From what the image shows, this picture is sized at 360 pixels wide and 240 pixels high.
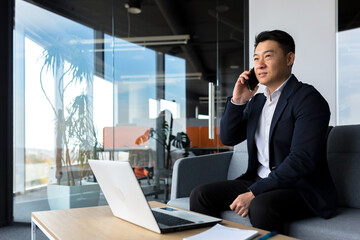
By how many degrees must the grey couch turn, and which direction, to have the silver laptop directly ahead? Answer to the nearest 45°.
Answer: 0° — it already faces it

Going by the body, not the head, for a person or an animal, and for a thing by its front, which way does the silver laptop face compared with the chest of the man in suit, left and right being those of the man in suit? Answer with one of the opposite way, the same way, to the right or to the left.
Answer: the opposite way

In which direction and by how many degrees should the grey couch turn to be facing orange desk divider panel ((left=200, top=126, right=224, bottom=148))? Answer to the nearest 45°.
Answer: approximately 90° to its right

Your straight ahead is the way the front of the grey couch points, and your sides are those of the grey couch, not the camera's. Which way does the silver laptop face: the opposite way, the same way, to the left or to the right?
the opposite way

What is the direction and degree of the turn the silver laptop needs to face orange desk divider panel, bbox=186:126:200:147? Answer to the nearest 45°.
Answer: approximately 45° to its left

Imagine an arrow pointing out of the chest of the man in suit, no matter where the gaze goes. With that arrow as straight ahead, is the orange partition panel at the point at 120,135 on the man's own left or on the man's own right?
on the man's own right

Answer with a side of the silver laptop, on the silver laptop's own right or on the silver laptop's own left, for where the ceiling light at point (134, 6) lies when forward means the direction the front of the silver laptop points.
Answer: on the silver laptop's own left

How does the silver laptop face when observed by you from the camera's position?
facing away from the viewer and to the right of the viewer

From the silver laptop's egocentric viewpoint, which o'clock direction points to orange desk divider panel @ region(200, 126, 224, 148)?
The orange desk divider panel is roughly at 11 o'clock from the silver laptop.

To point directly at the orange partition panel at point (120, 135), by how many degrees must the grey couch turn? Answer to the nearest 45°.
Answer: approximately 90° to its right
